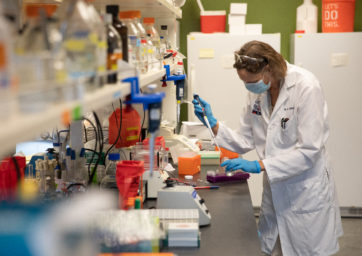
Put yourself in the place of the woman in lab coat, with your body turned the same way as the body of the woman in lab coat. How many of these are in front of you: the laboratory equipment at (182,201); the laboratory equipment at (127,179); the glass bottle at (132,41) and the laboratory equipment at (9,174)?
4

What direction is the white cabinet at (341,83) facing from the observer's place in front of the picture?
facing the viewer

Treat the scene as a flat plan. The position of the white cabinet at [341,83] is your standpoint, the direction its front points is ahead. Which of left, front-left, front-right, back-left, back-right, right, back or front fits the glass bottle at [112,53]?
front

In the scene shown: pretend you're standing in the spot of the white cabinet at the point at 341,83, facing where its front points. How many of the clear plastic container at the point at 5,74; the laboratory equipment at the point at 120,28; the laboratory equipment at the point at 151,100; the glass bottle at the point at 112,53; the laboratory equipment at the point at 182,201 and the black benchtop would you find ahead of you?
6

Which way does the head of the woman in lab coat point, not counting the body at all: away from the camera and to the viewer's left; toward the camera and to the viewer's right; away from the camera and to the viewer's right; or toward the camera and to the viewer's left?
toward the camera and to the viewer's left

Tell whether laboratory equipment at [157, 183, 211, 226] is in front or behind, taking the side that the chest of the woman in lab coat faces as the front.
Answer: in front

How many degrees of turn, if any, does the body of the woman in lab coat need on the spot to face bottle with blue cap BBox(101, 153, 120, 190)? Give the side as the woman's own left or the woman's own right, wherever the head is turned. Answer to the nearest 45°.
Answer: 0° — they already face it

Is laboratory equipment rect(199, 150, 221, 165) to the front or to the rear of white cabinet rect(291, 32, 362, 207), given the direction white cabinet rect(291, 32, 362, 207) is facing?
to the front

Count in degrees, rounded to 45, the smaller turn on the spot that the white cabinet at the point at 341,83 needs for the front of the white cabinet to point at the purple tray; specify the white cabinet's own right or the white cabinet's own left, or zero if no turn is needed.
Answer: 0° — it already faces it

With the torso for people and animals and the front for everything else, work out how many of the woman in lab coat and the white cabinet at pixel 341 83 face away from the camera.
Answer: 0

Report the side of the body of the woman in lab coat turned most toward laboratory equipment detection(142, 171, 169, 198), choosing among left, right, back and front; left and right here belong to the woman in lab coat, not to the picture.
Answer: front

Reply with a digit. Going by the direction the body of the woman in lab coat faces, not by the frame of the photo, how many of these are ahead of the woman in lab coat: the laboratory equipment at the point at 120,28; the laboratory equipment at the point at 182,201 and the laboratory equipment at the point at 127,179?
3

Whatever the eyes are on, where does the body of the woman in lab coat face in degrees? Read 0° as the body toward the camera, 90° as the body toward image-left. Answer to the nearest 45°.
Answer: approximately 45°

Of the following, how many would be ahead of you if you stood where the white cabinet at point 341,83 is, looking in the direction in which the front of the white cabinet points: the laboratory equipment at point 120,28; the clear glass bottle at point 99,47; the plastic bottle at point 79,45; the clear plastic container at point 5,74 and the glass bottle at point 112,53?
5

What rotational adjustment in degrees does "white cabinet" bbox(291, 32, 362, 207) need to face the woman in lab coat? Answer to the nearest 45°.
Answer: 0° — it already faces them
